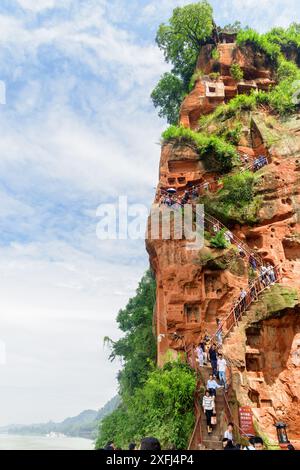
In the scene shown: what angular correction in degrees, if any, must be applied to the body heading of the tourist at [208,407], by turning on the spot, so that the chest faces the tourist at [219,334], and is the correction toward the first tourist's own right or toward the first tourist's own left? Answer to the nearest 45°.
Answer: approximately 180°

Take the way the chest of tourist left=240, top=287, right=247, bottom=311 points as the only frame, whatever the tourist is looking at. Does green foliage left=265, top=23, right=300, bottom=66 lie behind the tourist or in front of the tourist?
behind

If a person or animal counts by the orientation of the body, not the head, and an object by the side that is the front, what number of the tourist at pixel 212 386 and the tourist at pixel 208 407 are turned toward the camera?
2

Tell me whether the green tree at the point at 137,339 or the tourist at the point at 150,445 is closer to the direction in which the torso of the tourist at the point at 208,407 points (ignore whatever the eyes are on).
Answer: the tourist

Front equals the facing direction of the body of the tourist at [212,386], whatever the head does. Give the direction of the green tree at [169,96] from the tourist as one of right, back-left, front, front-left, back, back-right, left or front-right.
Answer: back

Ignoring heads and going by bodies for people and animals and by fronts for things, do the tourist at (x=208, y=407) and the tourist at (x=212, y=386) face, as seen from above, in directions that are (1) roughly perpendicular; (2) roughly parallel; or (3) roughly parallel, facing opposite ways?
roughly parallel

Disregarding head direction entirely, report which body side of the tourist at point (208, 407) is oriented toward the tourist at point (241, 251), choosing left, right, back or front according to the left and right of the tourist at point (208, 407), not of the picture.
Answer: back

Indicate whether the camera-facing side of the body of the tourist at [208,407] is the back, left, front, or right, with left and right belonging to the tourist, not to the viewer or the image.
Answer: front

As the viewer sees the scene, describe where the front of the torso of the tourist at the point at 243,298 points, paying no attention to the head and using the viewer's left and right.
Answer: facing the viewer and to the left of the viewer
